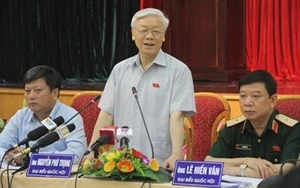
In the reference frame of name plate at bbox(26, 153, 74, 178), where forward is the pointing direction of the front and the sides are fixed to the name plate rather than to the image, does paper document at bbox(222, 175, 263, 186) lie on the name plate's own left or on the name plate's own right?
on the name plate's own left

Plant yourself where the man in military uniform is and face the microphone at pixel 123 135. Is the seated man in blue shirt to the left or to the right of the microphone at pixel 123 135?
right

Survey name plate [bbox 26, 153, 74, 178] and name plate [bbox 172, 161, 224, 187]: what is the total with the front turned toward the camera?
2

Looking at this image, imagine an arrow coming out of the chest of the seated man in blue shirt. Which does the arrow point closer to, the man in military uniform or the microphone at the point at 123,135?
the microphone

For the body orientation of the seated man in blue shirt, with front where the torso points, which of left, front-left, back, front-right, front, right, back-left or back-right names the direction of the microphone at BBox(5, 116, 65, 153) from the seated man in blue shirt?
front-left

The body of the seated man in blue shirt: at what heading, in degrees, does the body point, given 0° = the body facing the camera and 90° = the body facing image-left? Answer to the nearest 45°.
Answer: approximately 45°

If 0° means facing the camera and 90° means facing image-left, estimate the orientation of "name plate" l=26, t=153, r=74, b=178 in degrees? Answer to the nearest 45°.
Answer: approximately 0°

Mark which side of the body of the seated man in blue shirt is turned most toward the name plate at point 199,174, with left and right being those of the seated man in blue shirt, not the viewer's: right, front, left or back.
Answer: left

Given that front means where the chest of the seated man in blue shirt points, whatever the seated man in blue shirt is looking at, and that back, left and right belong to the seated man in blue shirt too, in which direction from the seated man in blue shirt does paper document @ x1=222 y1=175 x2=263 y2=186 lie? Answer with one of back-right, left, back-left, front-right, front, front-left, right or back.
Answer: left

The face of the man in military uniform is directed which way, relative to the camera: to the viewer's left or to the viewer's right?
to the viewer's left

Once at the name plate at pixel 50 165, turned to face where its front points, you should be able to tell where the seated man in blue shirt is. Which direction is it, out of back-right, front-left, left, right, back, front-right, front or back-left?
back

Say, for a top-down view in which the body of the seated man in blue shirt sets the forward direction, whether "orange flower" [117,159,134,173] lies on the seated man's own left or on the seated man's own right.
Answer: on the seated man's own left

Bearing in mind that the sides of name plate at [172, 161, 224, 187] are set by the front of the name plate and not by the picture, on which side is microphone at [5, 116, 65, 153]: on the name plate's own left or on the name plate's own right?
on the name plate's own right
